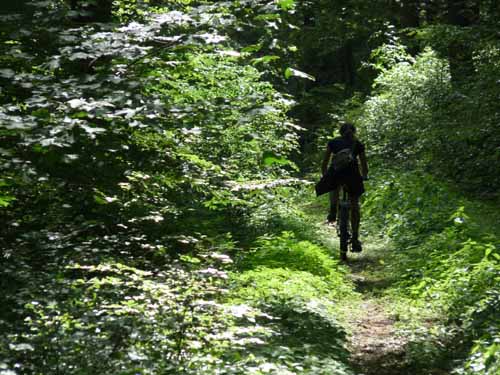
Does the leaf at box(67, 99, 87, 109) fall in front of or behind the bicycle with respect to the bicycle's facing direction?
behind

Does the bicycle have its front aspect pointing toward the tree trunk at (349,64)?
yes

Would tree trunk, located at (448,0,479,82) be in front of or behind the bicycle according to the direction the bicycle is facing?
in front

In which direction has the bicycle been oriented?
away from the camera

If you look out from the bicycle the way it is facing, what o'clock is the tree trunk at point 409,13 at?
The tree trunk is roughly at 12 o'clock from the bicycle.
